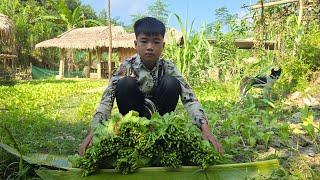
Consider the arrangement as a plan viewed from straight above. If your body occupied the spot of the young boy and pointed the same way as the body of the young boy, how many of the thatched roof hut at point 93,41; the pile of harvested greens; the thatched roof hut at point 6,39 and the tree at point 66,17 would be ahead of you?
1

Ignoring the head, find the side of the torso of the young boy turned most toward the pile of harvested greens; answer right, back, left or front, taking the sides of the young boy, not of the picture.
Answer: front

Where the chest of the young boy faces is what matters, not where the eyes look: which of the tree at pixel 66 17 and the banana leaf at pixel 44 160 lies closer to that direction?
the banana leaf

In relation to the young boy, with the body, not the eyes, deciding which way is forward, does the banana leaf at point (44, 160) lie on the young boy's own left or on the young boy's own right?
on the young boy's own right

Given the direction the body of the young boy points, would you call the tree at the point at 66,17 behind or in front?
behind

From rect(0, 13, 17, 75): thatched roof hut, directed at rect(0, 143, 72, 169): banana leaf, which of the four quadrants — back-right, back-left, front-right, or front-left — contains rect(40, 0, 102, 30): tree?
back-left

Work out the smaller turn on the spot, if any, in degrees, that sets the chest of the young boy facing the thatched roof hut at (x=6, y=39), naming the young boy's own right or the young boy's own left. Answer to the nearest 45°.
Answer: approximately 135° to the young boy's own right

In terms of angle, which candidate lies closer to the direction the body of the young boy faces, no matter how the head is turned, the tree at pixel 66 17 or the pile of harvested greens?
the pile of harvested greens

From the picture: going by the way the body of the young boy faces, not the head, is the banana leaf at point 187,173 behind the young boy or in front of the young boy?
in front

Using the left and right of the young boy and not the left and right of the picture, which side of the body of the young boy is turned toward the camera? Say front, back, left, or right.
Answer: front

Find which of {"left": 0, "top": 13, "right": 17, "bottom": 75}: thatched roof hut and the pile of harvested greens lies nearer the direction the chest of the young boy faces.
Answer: the pile of harvested greens

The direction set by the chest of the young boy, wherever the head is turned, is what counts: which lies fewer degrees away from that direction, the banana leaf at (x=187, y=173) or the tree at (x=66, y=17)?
the banana leaf

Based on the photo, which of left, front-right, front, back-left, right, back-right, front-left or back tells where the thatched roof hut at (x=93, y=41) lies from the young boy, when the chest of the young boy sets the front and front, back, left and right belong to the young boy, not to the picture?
back
